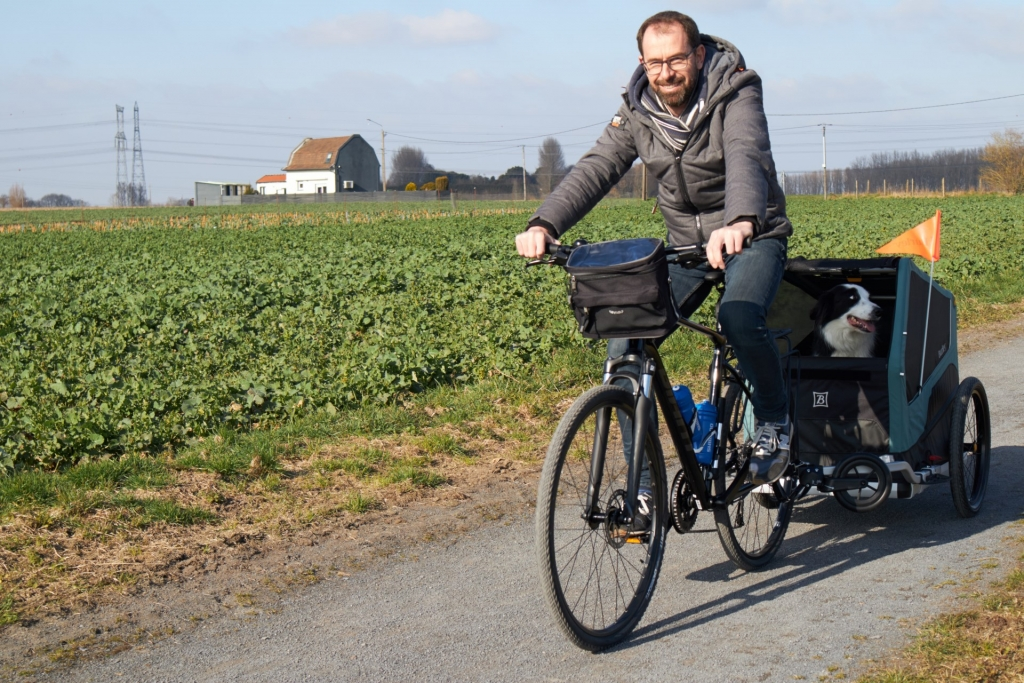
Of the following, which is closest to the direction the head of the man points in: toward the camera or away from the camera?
toward the camera

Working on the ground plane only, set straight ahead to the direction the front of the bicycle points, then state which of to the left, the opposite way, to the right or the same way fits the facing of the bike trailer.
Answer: the same way

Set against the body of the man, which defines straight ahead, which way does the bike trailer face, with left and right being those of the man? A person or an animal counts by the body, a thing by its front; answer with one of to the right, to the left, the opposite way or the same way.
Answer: the same way

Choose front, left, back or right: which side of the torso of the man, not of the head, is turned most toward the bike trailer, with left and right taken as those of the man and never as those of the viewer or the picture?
back

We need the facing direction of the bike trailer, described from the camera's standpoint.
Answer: facing the viewer and to the left of the viewer

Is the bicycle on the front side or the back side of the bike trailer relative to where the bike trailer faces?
on the front side

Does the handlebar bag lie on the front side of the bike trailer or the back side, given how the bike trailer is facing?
on the front side

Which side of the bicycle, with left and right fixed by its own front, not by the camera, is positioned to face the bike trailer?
back

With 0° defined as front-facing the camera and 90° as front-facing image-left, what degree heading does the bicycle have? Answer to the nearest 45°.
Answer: approximately 45°

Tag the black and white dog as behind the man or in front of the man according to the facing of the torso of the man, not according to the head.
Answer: behind
